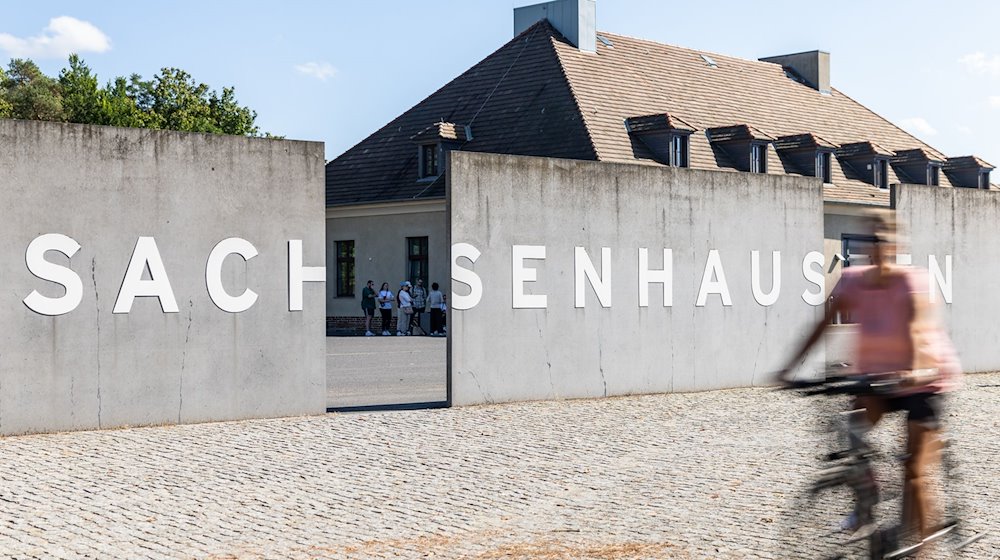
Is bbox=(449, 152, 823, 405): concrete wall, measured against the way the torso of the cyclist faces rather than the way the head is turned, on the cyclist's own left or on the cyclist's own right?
on the cyclist's own right

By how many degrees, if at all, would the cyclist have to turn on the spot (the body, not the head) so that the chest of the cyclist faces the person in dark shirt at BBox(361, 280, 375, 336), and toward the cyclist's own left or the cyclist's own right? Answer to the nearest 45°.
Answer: approximately 90° to the cyclist's own right

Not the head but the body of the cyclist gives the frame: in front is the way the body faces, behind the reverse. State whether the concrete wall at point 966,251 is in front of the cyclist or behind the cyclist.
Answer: behind

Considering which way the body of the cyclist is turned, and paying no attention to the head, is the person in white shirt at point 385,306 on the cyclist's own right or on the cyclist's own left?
on the cyclist's own right

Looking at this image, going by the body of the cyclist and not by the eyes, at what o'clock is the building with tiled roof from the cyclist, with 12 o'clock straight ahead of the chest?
The building with tiled roof is roughly at 4 o'clock from the cyclist.

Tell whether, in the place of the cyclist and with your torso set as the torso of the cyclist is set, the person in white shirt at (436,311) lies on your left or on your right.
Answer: on your right

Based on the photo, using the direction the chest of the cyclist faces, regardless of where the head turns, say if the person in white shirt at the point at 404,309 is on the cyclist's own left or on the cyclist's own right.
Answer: on the cyclist's own right
